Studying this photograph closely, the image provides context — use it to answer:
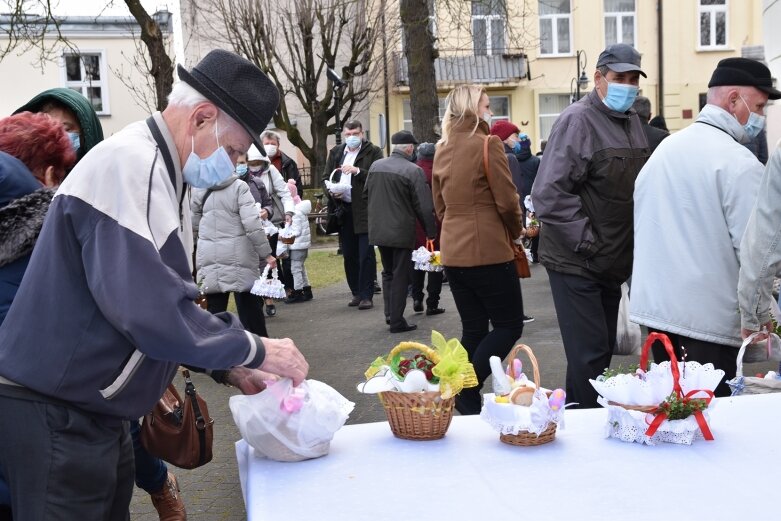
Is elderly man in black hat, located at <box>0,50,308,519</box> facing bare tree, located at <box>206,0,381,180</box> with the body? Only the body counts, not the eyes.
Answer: no

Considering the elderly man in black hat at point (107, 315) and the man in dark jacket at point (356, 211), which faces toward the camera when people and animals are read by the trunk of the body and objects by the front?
the man in dark jacket

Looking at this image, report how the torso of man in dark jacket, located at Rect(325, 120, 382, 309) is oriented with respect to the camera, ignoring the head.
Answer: toward the camera

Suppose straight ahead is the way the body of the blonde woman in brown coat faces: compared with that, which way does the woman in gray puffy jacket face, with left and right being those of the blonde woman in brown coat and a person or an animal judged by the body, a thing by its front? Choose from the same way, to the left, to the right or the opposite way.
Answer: the same way

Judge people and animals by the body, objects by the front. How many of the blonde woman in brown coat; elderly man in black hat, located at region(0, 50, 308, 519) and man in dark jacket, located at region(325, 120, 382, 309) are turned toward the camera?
1

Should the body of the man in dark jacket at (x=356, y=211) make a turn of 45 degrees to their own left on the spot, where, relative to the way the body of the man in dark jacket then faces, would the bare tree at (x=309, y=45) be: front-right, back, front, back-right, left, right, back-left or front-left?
back-left

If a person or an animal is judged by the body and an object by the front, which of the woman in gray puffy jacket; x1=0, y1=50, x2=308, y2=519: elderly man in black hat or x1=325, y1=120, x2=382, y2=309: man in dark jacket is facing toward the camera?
the man in dark jacket

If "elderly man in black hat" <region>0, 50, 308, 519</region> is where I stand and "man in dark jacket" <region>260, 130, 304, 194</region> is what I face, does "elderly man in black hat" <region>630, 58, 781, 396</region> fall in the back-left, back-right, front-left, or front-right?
front-right

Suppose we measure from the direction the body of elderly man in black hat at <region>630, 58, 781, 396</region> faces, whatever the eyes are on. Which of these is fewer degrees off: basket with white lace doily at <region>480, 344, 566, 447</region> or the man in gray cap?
the man in gray cap

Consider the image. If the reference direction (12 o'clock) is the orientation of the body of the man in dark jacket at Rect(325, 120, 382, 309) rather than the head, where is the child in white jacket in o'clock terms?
The child in white jacket is roughly at 4 o'clock from the man in dark jacket.

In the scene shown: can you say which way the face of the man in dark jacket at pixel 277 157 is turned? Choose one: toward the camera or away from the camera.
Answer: toward the camera

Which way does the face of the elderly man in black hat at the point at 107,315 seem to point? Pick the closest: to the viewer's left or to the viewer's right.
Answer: to the viewer's right

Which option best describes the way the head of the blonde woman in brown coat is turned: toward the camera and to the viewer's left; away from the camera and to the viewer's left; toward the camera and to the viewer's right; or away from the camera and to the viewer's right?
away from the camera and to the viewer's right

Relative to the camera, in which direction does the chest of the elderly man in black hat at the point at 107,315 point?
to the viewer's right
